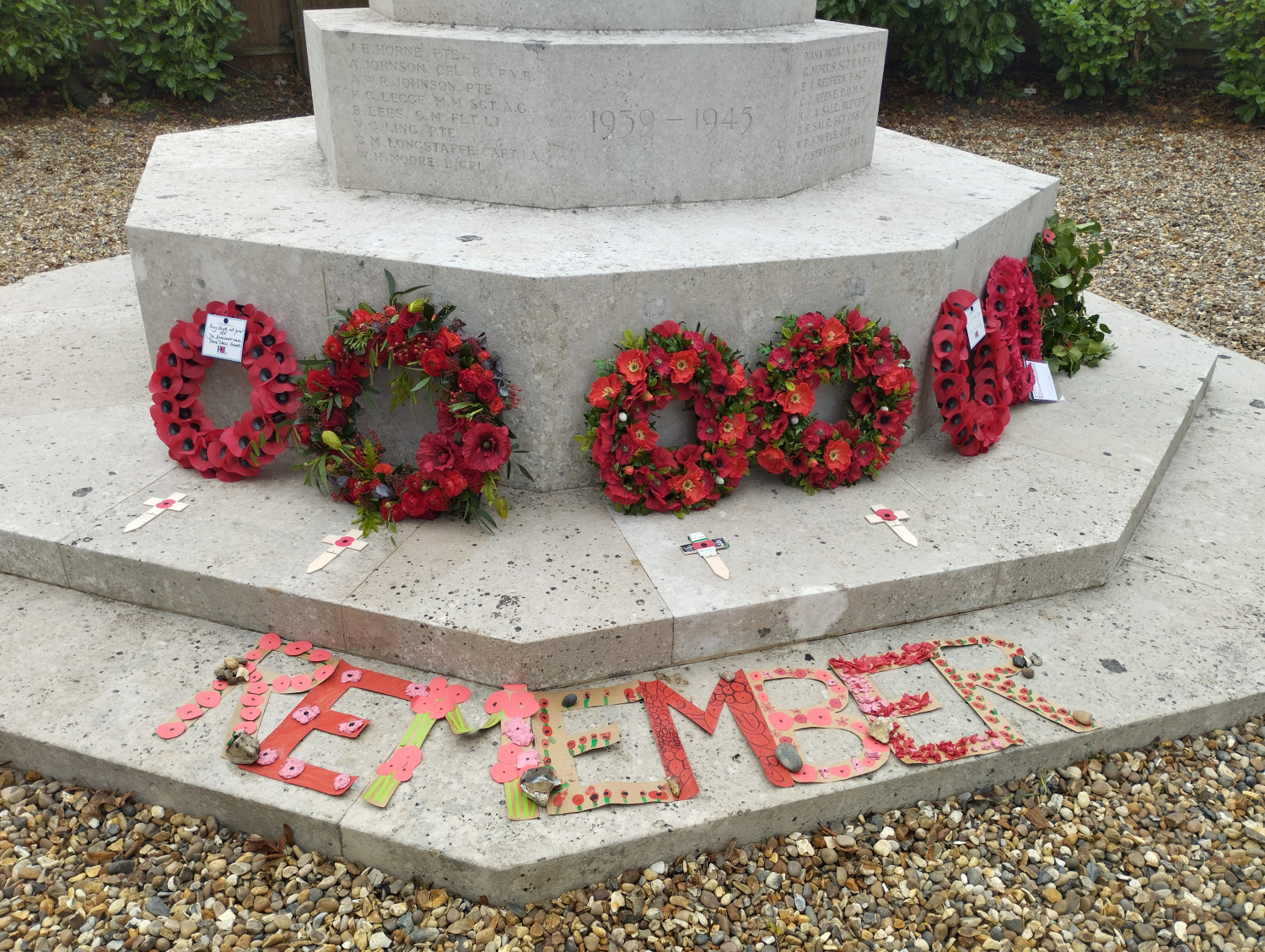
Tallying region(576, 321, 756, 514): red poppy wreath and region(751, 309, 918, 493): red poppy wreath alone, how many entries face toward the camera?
2

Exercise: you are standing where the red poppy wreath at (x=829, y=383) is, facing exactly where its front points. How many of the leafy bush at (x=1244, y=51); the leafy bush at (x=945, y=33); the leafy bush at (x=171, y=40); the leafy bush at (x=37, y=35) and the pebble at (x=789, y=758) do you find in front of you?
1

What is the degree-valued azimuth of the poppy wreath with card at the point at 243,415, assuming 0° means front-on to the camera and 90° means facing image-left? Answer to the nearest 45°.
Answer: approximately 0°

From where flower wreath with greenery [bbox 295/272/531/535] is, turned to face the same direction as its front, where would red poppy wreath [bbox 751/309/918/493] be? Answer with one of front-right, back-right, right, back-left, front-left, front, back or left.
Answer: left

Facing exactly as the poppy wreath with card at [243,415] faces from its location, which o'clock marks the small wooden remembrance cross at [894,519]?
The small wooden remembrance cross is roughly at 10 o'clock from the poppy wreath with card.

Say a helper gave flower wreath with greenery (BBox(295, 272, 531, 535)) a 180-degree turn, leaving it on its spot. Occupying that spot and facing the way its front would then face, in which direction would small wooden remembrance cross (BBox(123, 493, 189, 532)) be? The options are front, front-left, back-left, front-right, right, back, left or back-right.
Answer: left

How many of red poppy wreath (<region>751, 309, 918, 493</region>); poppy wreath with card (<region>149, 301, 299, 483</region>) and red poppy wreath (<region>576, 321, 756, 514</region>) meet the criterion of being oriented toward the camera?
3

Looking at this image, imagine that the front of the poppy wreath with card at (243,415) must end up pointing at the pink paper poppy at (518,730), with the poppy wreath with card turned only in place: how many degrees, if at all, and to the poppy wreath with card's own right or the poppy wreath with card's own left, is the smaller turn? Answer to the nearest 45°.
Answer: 0° — it already faces it

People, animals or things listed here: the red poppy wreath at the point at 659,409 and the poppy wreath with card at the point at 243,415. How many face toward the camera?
2

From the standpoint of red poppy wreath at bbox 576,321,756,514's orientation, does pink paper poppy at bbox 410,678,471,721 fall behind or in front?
in front

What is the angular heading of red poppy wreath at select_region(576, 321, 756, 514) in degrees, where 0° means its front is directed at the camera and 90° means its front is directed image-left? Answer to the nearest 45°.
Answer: approximately 0°
